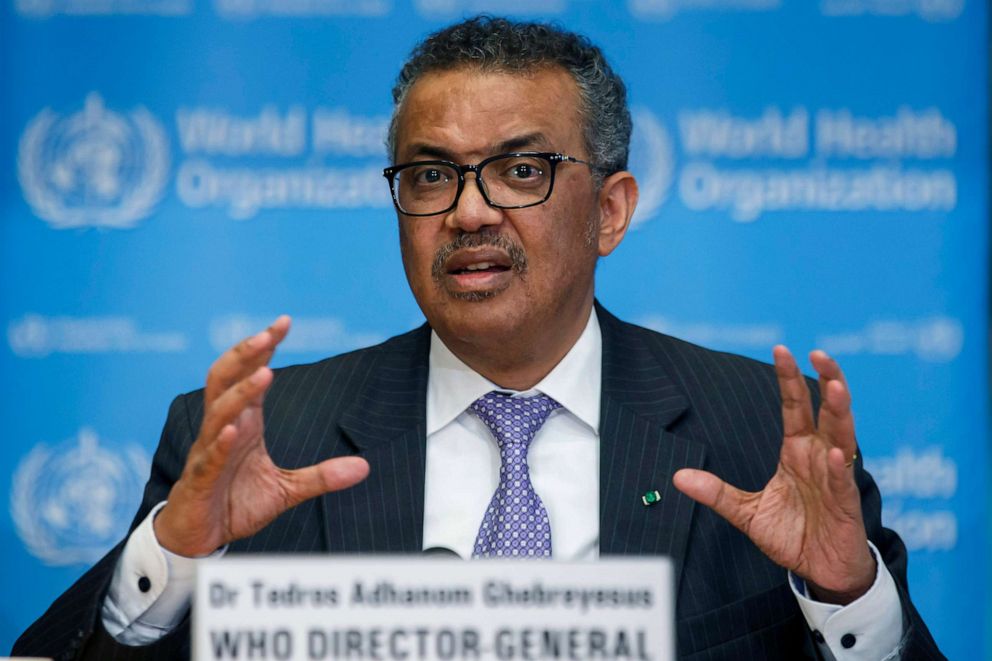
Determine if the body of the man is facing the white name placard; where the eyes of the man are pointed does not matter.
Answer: yes

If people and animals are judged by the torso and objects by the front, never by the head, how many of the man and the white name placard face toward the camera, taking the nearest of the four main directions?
2

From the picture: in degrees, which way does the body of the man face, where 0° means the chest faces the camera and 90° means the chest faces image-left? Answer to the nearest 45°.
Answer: approximately 0°

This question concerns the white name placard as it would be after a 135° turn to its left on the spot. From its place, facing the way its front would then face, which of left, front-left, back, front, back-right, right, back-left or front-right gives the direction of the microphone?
front-left

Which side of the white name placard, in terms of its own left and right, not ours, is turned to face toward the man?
back
